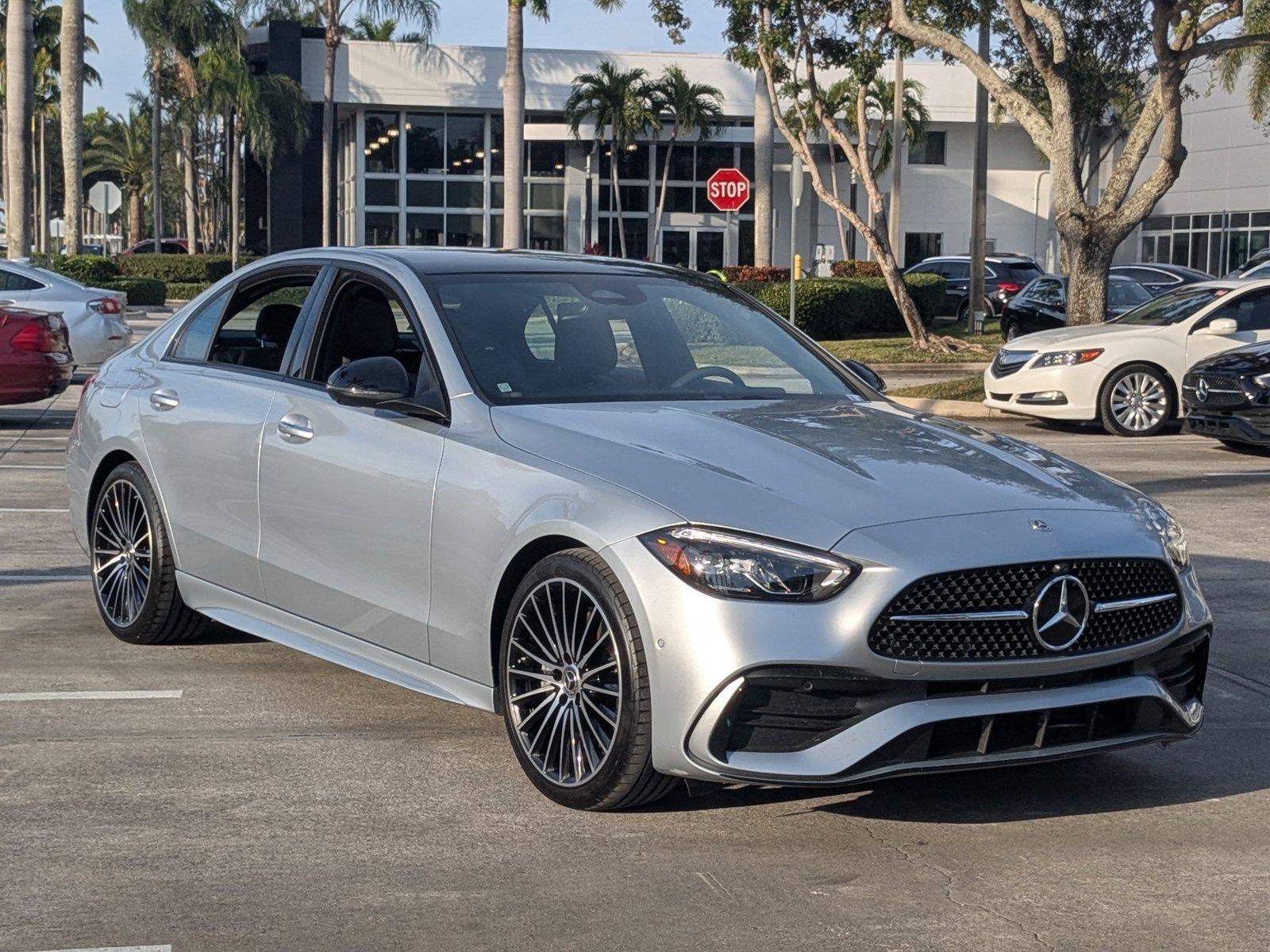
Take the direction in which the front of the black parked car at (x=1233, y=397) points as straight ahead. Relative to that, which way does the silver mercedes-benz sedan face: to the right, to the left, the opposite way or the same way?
to the left

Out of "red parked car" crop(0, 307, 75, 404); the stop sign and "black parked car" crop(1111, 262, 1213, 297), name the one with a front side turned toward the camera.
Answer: the stop sign

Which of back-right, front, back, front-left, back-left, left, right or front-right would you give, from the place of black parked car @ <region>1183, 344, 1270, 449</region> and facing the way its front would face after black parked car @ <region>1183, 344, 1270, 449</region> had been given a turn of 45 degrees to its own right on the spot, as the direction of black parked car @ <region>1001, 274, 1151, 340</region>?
right

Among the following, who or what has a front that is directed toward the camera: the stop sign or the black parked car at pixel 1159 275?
the stop sign

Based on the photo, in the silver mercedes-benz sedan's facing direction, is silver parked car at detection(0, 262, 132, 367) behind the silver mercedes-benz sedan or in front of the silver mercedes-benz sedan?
behind

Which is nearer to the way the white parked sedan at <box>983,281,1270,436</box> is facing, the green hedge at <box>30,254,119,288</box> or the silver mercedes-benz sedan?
the silver mercedes-benz sedan

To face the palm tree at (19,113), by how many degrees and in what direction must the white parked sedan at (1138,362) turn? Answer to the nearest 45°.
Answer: approximately 90° to its right

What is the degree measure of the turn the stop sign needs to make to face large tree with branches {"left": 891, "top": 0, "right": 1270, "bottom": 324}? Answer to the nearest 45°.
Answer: approximately 45° to its left

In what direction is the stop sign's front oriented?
toward the camera

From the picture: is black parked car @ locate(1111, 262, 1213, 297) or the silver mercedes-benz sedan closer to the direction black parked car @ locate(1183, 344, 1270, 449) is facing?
the silver mercedes-benz sedan

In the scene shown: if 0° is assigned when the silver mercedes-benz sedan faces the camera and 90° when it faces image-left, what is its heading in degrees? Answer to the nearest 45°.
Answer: approximately 315°

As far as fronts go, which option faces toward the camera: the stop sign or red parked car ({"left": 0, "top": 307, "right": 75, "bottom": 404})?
the stop sign

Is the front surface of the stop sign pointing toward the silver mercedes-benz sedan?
yes
